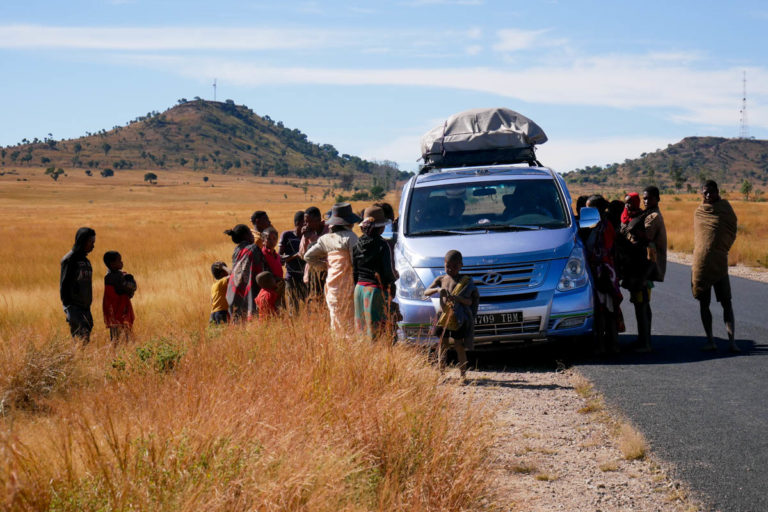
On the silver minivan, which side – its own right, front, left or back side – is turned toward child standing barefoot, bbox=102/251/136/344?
right

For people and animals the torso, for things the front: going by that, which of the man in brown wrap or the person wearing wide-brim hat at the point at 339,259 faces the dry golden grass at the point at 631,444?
the man in brown wrap

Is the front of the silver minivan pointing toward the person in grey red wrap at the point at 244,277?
no

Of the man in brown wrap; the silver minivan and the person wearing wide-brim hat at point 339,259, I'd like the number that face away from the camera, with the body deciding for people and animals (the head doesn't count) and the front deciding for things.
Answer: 1

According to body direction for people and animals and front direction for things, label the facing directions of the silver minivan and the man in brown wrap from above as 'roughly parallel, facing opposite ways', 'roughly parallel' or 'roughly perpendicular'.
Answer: roughly parallel

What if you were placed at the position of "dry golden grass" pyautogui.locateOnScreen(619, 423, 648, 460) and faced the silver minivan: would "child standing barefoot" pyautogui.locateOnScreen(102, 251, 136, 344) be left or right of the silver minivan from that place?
left

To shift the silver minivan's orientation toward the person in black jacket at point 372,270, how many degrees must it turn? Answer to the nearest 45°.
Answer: approximately 45° to its right

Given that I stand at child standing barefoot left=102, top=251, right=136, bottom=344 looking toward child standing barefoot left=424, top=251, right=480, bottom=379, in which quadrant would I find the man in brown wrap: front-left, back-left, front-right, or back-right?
front-left

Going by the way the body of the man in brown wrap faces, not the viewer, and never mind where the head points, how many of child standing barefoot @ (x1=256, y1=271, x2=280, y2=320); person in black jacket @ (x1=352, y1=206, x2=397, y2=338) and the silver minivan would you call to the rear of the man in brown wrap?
0

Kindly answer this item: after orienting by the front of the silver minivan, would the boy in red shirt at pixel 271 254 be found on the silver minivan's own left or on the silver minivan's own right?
on the silver minivan's own right

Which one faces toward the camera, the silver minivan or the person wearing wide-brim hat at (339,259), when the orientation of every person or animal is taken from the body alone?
the silver minivan

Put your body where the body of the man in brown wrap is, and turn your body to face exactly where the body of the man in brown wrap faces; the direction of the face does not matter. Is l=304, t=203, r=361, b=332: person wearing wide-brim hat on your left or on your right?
on your right

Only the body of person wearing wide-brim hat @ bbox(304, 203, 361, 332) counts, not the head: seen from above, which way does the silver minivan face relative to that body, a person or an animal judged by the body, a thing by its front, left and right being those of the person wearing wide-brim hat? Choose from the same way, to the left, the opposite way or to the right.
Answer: the opposite way

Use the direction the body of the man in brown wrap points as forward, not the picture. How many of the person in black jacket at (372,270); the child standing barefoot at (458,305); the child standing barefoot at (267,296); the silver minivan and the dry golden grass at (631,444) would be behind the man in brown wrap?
0

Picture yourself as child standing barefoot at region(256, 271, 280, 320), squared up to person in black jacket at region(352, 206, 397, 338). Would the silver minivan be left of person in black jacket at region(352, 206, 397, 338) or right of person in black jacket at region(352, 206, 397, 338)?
left

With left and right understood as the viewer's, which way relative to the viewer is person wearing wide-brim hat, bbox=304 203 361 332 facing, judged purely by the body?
facing away from the viewer

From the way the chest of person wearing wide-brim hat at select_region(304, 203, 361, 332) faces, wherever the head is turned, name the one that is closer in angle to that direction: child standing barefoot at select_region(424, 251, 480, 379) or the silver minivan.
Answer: the silver minivan

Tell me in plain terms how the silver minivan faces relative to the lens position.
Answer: facing the viewer
